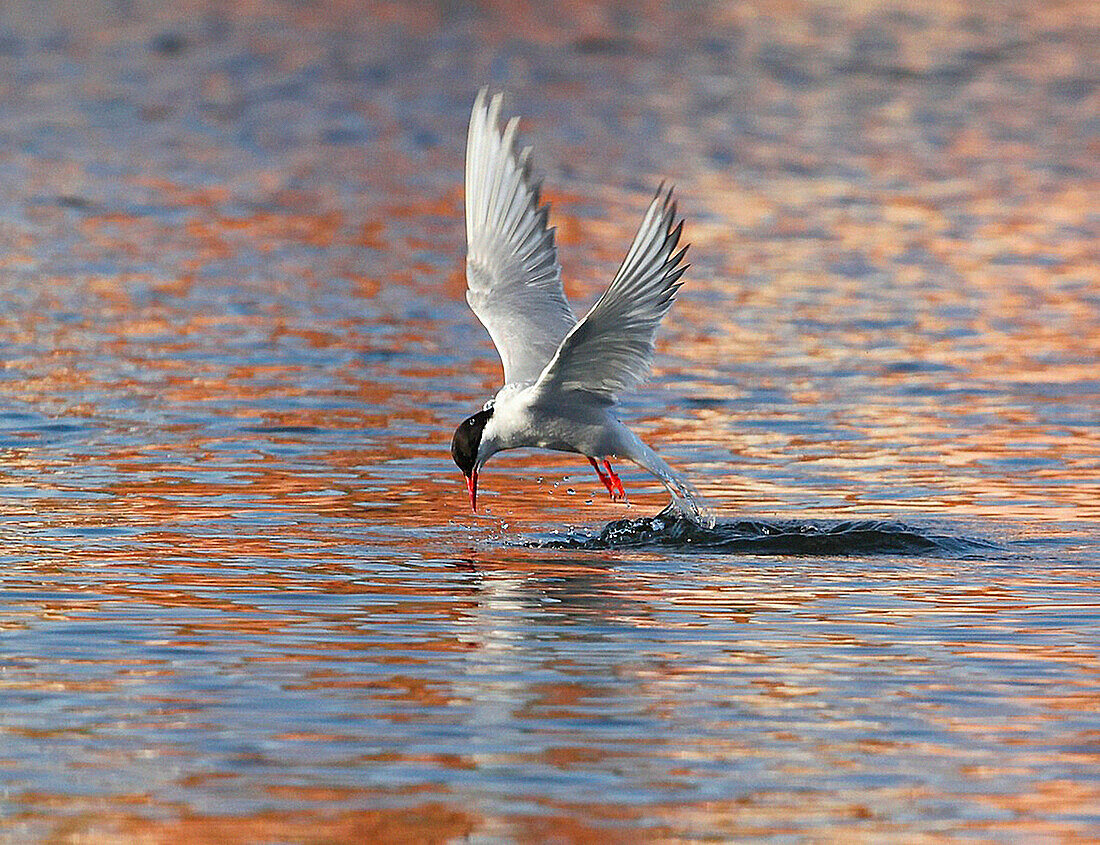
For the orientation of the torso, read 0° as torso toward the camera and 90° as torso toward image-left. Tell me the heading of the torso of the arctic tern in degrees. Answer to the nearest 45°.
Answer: approximately 90°
